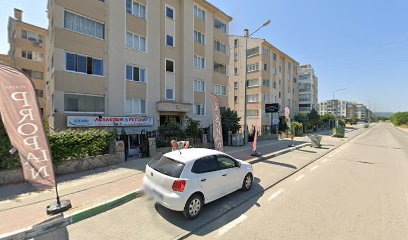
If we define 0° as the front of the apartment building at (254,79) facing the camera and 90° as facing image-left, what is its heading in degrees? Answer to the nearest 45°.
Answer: approximately 315°

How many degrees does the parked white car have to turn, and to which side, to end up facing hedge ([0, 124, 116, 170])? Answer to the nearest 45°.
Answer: approximately 90° to its left

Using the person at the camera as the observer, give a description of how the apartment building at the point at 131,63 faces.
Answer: facing the viewer and to the right of the viewer

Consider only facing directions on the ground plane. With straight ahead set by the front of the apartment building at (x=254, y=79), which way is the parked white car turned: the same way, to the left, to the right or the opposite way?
to the left

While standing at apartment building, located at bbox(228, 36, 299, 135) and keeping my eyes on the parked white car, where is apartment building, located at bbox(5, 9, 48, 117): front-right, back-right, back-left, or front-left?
front-right

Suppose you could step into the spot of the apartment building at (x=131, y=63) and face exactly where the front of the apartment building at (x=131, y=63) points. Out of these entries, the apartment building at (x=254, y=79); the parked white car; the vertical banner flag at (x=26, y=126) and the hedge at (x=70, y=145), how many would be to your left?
1

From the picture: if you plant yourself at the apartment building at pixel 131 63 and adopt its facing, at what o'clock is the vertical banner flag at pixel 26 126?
The vertical banner flag is roughly at 2 o'clock from the apartment building.

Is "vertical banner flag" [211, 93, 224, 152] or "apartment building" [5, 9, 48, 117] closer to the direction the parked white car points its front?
the vertical banner flag

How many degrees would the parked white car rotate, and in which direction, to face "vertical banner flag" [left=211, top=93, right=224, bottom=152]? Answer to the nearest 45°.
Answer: approximately 45° to its left
